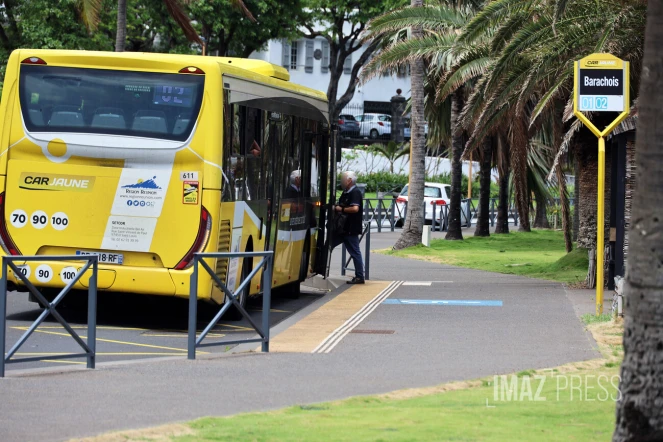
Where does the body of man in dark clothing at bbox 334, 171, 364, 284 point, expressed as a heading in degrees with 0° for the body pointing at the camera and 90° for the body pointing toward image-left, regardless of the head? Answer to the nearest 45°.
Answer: approximately 90°

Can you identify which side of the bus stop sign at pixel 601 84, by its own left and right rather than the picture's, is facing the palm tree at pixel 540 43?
back

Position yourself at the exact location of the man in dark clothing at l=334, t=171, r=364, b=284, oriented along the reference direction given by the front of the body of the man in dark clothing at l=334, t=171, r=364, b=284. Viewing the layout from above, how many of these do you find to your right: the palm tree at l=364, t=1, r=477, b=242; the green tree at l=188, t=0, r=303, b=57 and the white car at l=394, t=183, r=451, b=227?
3

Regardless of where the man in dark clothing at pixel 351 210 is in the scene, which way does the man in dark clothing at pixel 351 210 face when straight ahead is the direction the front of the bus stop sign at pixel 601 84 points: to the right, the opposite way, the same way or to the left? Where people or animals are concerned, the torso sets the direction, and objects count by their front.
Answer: to the right

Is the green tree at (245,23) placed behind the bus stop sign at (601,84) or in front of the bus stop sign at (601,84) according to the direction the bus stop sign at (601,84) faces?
behind

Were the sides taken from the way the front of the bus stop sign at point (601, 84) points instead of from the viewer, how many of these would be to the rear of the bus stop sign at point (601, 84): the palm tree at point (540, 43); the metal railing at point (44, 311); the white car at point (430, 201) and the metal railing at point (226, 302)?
2

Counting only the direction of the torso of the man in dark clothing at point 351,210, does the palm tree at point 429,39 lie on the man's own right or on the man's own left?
on the man's own right

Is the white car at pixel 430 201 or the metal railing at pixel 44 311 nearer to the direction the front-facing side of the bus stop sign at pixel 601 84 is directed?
the metal railing

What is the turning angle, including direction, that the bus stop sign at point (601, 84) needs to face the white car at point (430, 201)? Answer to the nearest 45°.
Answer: approximately 180°

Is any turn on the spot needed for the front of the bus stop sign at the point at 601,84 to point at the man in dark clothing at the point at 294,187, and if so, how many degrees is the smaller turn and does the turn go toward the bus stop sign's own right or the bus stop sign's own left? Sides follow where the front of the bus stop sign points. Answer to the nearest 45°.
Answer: approximately 135° to the bus stop sign's own right

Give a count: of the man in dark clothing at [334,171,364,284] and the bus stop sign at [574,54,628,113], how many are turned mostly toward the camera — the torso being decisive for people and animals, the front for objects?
1

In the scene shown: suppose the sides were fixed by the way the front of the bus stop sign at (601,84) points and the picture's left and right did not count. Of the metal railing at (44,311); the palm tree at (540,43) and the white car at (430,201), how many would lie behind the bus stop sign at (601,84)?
2
